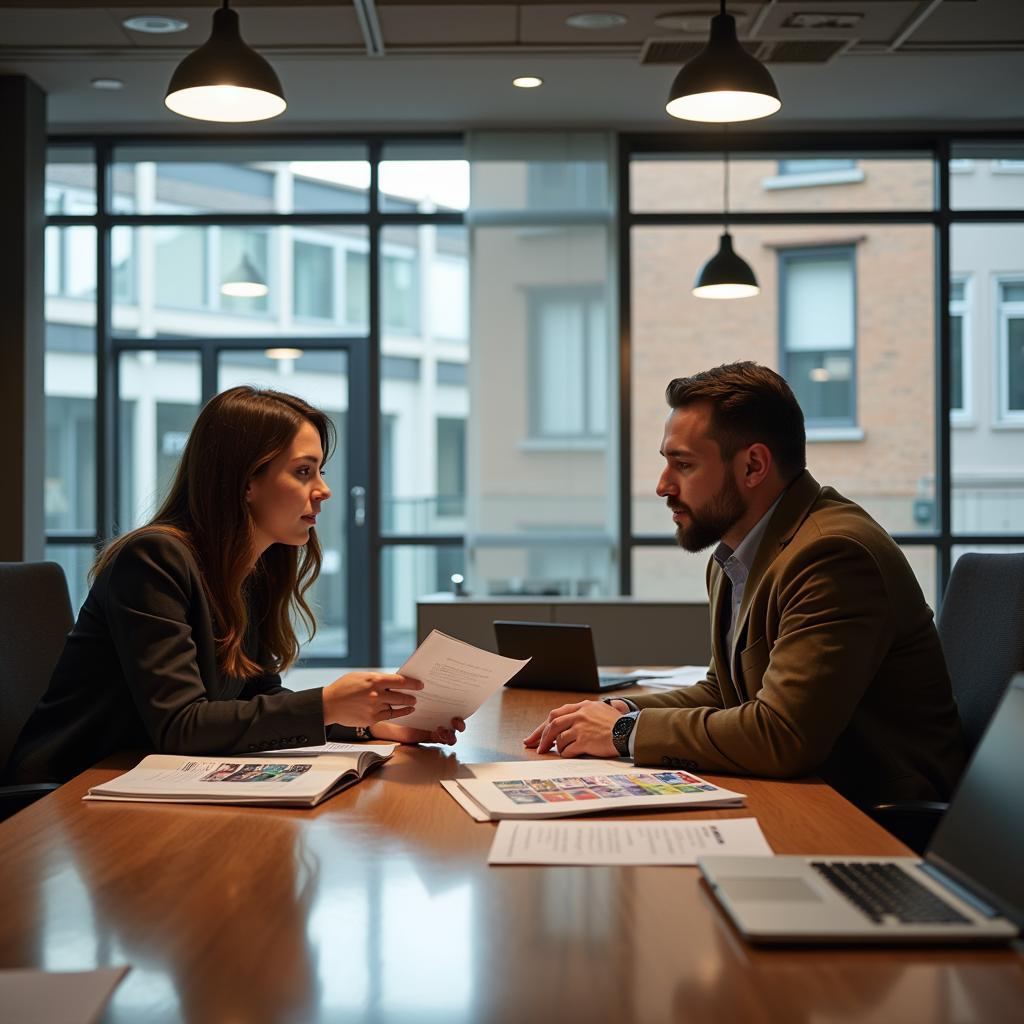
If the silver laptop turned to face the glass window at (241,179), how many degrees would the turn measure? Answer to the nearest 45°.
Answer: approximately 45° to its right

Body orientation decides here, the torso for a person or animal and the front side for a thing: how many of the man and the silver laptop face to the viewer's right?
0

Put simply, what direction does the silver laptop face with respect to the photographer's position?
facing to the left of the viewer

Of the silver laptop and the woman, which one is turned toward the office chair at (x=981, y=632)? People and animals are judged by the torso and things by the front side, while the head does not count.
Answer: the woman

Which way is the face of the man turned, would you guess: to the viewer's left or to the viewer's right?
to the viewer's left

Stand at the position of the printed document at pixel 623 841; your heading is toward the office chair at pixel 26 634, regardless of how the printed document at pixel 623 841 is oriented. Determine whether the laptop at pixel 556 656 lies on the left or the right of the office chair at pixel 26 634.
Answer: right

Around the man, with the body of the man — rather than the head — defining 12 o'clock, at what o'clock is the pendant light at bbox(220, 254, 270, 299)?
The pendant light is roughly at 2 o'clock from the man.

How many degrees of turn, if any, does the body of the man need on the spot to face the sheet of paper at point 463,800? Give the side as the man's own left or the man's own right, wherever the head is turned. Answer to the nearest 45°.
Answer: approximately 45° to the man's own left

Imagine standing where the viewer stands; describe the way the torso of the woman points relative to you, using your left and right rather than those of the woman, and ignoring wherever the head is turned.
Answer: facing to the right of the viewer

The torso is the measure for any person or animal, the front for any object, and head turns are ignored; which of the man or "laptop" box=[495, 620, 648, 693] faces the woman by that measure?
the man

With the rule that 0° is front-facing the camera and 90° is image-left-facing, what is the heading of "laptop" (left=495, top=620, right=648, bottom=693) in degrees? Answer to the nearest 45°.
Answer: approximately 225°

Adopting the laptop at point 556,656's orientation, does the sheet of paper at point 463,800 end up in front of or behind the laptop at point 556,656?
behind

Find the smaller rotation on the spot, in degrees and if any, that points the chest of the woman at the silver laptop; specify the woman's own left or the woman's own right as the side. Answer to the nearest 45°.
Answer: approximately 45° to the woman's own right

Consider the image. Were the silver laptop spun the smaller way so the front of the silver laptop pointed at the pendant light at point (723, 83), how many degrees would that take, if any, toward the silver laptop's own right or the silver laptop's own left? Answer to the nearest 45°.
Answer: approximately 90° to the silver laptop's own right

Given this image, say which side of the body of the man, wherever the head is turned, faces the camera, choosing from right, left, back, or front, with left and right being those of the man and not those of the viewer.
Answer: left

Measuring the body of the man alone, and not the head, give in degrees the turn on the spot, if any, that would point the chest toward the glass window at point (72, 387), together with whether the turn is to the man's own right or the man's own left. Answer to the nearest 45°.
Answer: approximately 45° to the man's own right
